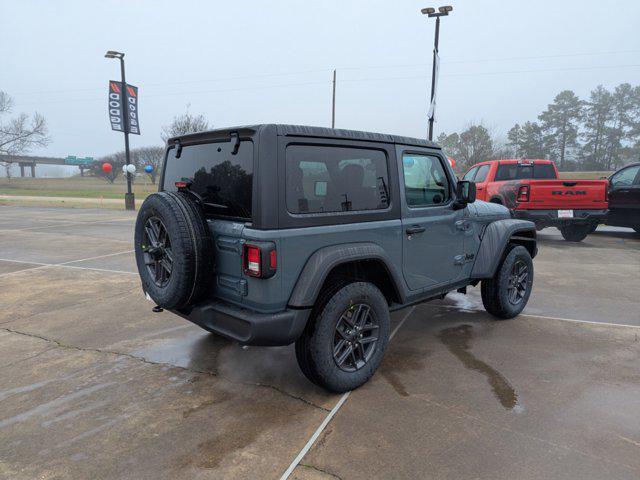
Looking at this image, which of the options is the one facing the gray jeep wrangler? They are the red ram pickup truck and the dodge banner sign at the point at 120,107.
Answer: the dodge banner sign

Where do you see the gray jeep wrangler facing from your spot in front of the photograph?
facing away from the viewer and to the right of the viewer

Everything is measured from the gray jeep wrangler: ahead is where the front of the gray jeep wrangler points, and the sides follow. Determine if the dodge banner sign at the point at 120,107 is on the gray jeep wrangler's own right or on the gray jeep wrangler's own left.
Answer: on the gray jeep wrangler's own left

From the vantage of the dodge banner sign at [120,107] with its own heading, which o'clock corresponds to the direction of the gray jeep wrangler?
The gray jeep wrangler is roughly at 12 o'clock from the dodge banner sign.

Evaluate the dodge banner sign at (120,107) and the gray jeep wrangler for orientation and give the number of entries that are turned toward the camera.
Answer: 1

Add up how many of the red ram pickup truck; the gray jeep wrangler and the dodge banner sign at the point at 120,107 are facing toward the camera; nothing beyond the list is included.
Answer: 1

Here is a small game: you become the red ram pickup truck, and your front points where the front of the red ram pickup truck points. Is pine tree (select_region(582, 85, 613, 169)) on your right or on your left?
on your right

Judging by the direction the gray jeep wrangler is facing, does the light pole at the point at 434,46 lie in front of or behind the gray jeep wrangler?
in front

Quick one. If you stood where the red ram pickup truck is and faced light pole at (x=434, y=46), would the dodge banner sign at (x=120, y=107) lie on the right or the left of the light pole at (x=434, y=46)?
left

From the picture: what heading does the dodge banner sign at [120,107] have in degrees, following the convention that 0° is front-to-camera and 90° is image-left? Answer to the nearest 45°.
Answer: approximately 0°

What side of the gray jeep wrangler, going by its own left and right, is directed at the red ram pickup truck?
front

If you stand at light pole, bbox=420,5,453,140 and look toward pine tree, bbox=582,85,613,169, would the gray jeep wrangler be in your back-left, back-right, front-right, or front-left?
back-right

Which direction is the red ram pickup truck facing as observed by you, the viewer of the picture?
facing away from the viewer and to the left of the viewer
